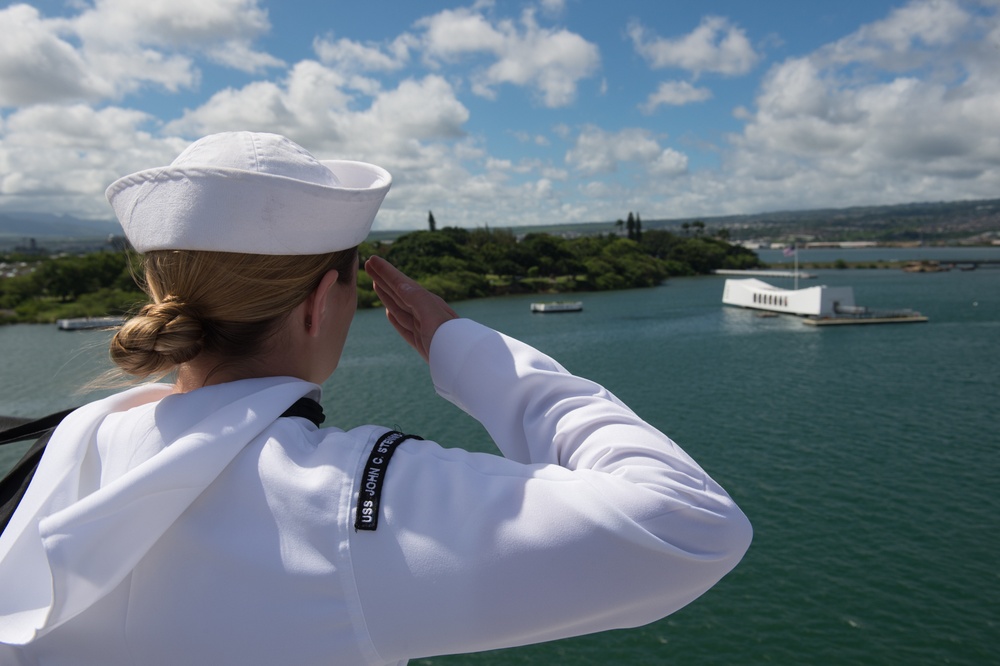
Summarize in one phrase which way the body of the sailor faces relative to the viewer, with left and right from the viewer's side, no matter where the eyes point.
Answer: facing away from the viewer and to the right of the viewer

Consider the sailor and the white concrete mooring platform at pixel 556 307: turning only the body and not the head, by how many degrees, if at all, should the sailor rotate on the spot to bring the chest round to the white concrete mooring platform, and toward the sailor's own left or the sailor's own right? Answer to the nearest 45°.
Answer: approximately 45° to the sailor's own left

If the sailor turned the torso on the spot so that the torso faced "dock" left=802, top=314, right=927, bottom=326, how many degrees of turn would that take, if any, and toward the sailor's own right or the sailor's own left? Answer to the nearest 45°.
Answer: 0° — they already face it

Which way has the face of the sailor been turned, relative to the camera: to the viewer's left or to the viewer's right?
to the viewer's right
